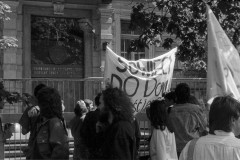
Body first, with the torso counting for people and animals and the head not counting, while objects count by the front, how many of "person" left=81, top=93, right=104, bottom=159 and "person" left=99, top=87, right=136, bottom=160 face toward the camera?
0

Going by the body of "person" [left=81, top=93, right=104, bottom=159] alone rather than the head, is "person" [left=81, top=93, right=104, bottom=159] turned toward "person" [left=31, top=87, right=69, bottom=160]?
no

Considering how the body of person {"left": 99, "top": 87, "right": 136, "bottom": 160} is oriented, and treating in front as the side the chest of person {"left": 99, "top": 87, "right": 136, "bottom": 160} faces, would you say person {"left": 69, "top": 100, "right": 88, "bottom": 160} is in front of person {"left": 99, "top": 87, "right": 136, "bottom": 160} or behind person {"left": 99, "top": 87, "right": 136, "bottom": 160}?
in front

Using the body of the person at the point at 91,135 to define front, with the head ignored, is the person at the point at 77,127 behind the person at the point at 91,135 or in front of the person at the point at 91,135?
in front

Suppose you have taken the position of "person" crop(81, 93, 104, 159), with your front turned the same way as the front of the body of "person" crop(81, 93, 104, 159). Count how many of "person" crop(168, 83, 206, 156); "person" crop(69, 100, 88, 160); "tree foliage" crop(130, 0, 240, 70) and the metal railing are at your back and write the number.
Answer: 0

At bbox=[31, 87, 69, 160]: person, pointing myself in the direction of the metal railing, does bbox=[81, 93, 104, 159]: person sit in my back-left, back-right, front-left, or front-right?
front-right

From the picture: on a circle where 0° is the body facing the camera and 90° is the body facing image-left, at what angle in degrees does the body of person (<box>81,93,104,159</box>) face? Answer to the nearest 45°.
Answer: approximately 180°

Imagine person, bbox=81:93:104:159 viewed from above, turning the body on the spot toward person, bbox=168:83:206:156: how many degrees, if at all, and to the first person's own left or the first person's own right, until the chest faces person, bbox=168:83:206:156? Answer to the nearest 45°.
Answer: approximately 45° to the first person's own right

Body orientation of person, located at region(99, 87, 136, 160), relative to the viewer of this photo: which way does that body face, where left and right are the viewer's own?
facing away from the viewer and to the left of the viewer

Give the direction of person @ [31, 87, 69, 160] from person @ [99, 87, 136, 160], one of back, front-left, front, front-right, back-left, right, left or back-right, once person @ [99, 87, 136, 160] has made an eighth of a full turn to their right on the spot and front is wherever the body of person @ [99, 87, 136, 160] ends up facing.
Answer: left
